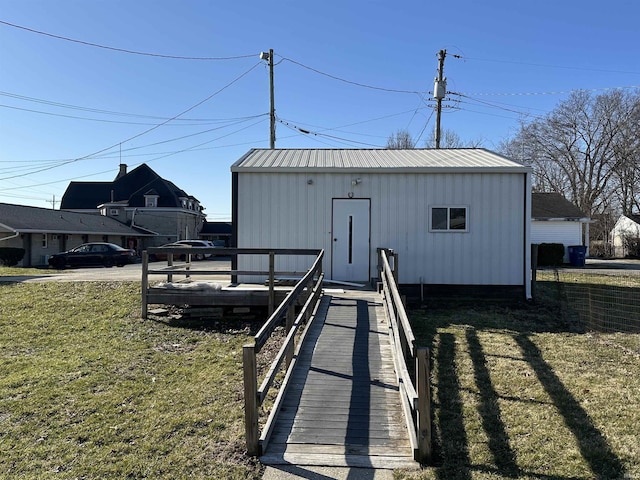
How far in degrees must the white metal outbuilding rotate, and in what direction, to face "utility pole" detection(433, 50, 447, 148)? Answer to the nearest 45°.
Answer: approximately 180°

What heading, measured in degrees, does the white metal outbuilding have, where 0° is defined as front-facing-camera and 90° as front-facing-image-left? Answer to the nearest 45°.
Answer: approximately 0°

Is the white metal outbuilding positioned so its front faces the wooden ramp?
yes

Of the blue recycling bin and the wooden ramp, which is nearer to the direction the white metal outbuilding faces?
the wooden ramp

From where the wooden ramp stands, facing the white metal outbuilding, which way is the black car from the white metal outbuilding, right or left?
left

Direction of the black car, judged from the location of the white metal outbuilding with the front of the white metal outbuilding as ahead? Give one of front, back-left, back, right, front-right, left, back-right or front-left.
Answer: back-right

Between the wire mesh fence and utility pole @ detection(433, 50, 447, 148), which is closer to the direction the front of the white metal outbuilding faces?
the wire mesh fence

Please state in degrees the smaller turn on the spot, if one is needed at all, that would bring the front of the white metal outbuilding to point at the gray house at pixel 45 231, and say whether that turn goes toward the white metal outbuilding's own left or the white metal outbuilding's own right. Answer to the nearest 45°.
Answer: approximately 135° to the white metal outbuilding's own right

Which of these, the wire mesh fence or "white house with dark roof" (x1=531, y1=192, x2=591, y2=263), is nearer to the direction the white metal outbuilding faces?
the wire mesh fence

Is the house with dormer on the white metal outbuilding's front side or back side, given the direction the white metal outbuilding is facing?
on the back side

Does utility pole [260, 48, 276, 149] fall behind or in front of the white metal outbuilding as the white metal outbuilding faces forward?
behind

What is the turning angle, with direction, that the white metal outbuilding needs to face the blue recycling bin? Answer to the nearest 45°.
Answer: approximately 135° to its left
